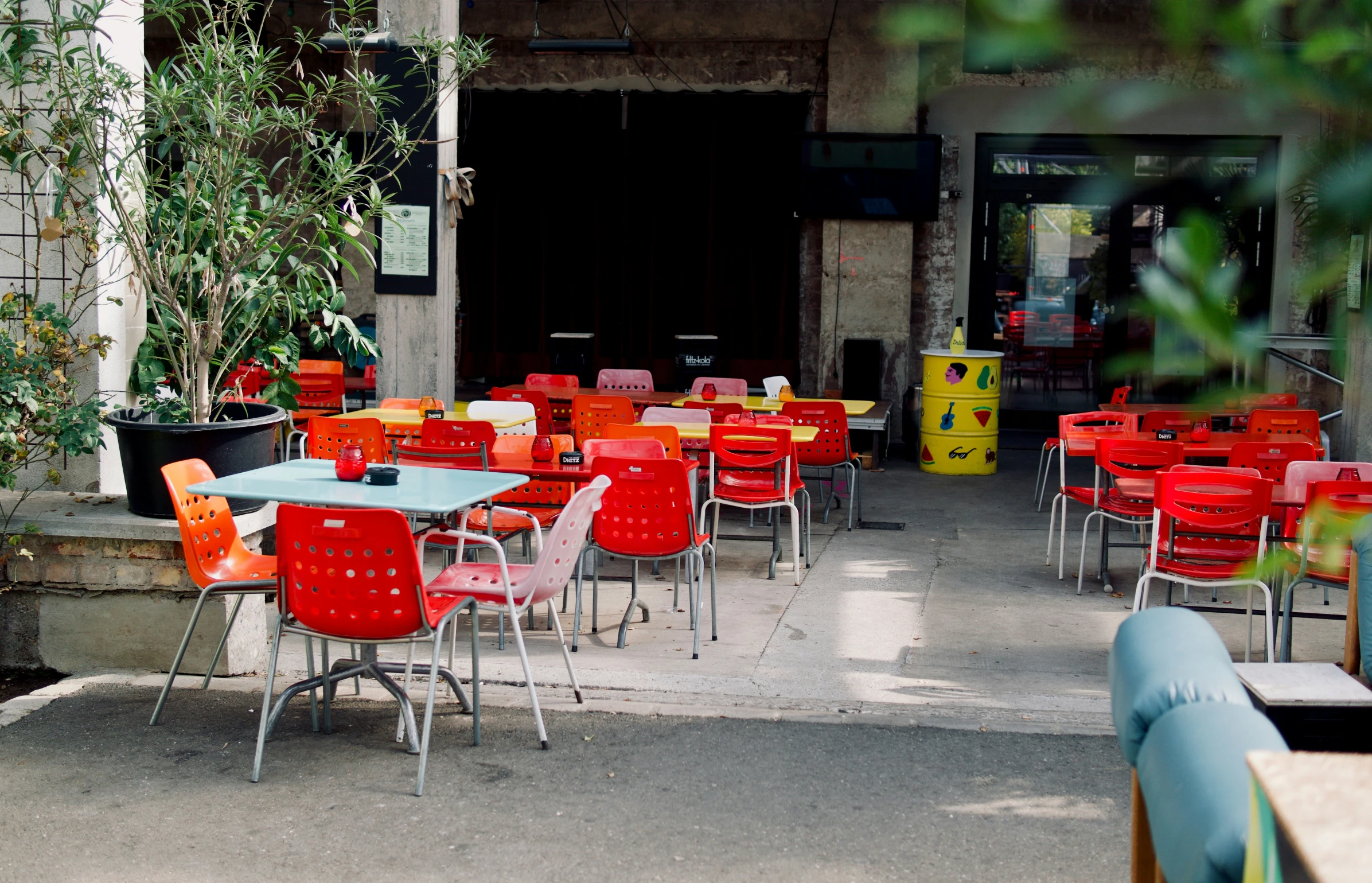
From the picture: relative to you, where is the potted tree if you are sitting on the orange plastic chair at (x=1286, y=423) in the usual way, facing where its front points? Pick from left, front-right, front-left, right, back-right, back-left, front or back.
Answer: front-right

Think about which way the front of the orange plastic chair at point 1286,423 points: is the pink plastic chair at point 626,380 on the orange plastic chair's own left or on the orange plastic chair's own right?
on the orange plastic chair's own right

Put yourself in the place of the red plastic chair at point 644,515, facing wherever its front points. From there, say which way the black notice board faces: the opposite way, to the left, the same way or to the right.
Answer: the opposite way

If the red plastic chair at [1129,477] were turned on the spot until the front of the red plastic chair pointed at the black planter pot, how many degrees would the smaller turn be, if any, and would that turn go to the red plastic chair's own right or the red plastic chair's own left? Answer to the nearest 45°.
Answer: approximately 135° to the red plastic chair's own left

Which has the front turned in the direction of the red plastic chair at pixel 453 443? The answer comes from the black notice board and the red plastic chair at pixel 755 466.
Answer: the black notice board

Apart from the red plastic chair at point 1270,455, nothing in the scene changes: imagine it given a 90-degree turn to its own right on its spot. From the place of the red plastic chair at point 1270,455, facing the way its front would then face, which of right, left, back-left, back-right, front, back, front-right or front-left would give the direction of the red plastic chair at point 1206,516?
left

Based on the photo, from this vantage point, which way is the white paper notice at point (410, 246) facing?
toward the camera

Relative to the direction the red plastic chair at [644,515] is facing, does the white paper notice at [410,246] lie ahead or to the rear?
ahead

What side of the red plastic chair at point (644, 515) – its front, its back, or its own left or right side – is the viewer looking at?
back

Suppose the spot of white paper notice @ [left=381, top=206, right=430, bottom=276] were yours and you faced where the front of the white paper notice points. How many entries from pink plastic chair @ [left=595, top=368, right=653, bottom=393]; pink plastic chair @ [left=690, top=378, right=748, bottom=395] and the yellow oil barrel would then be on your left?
3

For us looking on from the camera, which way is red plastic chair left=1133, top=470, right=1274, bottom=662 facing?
facing away from the viewer

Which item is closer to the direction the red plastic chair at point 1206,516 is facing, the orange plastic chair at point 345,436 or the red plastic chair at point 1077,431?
the red plastic chair

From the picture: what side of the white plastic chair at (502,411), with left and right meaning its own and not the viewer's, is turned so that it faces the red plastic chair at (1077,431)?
left

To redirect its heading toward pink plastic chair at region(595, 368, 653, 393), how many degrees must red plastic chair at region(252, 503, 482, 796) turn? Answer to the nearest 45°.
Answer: approximately 45° to its left

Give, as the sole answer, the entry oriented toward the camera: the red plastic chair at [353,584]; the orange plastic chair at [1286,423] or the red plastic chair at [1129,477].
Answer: the orange plastic chair at [1286,423]
